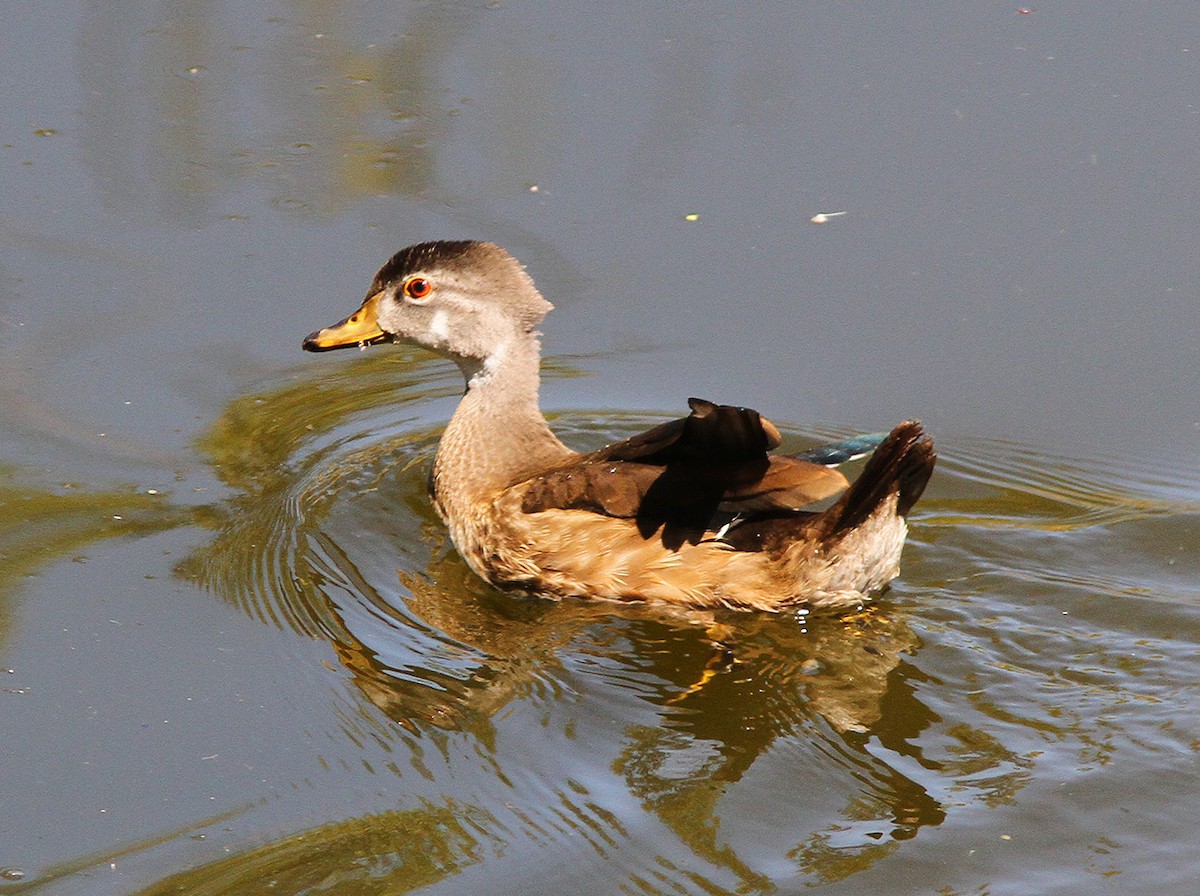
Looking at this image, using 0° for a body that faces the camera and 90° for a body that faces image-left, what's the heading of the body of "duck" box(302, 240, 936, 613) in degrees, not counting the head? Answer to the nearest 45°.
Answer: approximately 90°
